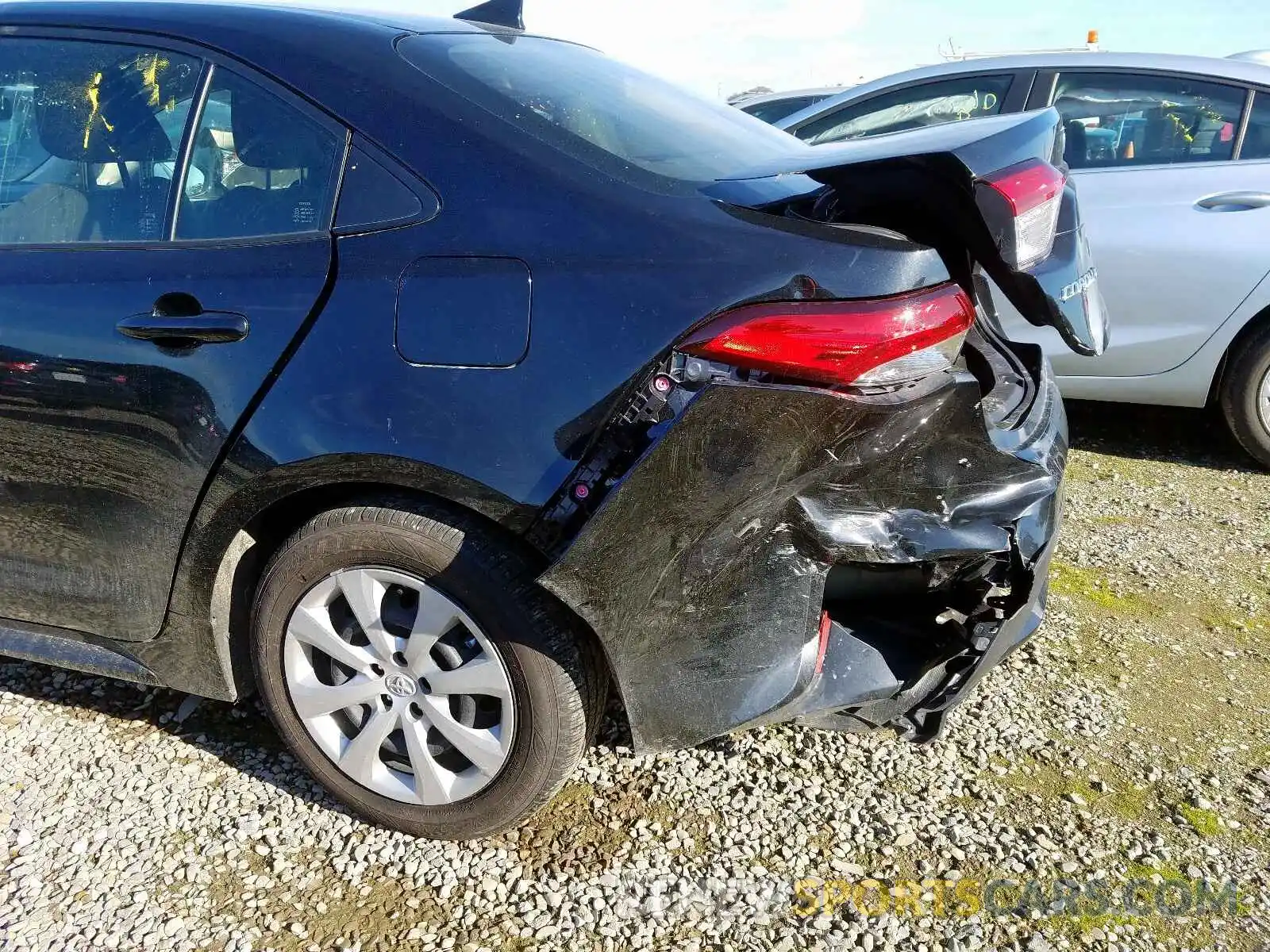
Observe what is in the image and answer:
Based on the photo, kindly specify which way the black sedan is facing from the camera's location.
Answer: facing to the left of the viewer

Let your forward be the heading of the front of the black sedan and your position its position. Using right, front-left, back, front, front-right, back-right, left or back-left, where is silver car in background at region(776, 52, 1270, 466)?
back-right

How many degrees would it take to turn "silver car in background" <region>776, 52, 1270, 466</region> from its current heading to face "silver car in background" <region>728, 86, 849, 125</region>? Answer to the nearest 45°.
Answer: approximately 45° to its right

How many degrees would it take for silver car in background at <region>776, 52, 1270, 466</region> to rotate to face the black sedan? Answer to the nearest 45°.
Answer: approximately 45° to its left

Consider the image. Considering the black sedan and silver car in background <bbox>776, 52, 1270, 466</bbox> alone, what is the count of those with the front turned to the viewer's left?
2

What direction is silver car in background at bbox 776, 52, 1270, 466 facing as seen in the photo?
to the viewer's left

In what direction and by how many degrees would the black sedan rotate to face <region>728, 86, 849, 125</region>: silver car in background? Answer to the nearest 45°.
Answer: approximately 90° to its right
